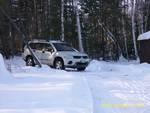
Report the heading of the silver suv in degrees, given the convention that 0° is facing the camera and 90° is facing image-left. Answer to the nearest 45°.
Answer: approximately 315°

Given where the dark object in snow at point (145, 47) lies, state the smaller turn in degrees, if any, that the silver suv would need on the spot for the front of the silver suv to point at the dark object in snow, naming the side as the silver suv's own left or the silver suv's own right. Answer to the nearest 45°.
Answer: approximately 90° to the silver suv's own left
